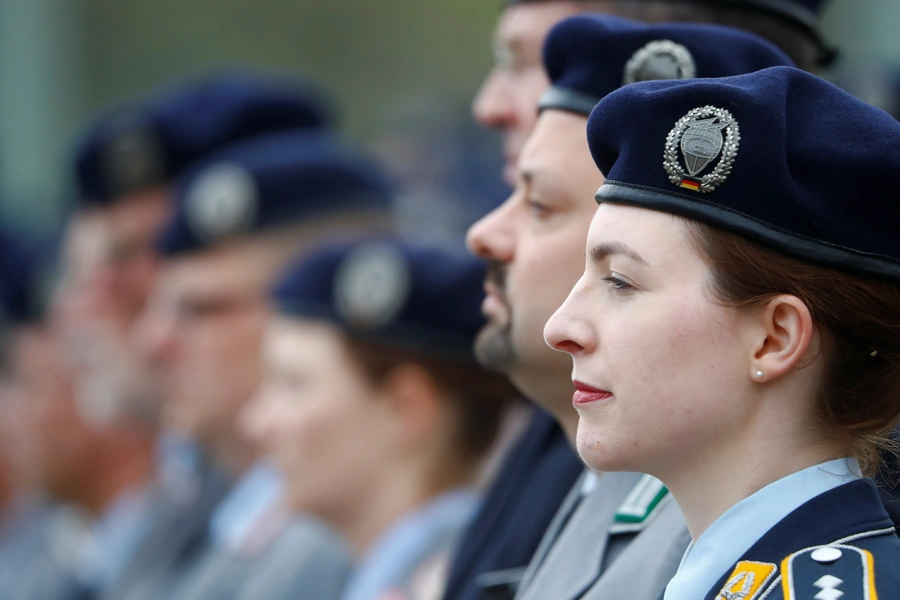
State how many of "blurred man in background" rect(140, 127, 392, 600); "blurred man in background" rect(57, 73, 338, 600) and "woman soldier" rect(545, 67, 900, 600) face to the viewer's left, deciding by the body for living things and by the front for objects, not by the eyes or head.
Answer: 3

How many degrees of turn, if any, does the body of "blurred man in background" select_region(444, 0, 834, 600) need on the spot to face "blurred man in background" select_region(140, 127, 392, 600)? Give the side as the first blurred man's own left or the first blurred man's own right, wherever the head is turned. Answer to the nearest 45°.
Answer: approximately 45° to the first blurred man's own right

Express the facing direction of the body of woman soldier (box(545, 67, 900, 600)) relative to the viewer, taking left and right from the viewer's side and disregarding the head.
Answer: facing to the left of the viewer

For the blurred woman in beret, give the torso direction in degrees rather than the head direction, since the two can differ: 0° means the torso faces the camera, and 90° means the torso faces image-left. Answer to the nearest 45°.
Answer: approximately 90°

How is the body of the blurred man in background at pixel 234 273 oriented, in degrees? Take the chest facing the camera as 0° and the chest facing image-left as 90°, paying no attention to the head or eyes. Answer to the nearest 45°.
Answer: approximately 90°

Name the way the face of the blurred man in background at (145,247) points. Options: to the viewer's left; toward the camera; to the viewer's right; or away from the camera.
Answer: to the viewer's left

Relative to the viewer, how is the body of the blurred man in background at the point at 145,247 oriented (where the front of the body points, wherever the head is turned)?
to the viewer's left

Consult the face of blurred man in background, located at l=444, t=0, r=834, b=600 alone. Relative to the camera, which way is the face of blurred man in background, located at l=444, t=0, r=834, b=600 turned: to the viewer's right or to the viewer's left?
to the viewer's left

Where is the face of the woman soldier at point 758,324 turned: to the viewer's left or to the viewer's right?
to the viewer's left

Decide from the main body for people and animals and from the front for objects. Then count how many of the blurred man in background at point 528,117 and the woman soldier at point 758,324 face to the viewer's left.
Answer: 2

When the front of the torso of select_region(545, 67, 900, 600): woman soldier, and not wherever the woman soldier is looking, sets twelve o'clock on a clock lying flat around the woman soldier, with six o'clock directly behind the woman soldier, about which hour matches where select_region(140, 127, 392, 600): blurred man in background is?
The blurred man in background is roughly at 2 o'clock from the woman soldier.
